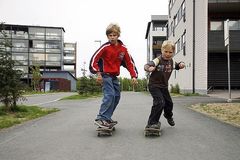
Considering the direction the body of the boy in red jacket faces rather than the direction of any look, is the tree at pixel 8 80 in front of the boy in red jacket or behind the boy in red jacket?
behind

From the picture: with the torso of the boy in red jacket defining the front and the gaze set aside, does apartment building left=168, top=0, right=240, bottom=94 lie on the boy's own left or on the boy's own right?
on the boy's own left

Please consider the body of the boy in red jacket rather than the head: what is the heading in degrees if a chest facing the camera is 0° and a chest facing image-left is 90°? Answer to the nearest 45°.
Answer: approximately 315°
